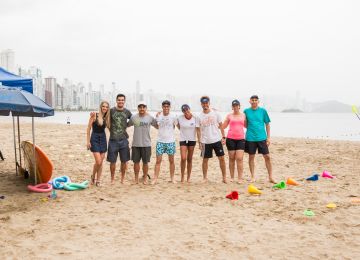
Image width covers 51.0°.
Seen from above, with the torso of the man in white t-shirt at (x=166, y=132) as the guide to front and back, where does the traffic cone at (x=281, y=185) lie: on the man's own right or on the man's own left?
on the man's own left

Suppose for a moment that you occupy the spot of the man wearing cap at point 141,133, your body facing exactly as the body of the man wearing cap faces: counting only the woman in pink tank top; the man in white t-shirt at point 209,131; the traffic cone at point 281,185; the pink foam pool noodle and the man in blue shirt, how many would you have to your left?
4

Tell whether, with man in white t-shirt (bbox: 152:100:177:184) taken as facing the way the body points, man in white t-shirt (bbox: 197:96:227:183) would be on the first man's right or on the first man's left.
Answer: on the first man's left

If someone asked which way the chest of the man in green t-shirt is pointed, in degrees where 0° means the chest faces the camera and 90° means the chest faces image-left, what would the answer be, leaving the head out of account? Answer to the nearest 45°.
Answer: approximately 0°

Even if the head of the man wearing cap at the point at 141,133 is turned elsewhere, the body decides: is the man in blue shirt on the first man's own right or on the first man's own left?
on the first man's own left

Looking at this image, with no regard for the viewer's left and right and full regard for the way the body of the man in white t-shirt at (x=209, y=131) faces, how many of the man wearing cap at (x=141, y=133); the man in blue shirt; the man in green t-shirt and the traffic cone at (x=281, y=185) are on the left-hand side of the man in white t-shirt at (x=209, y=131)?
2
